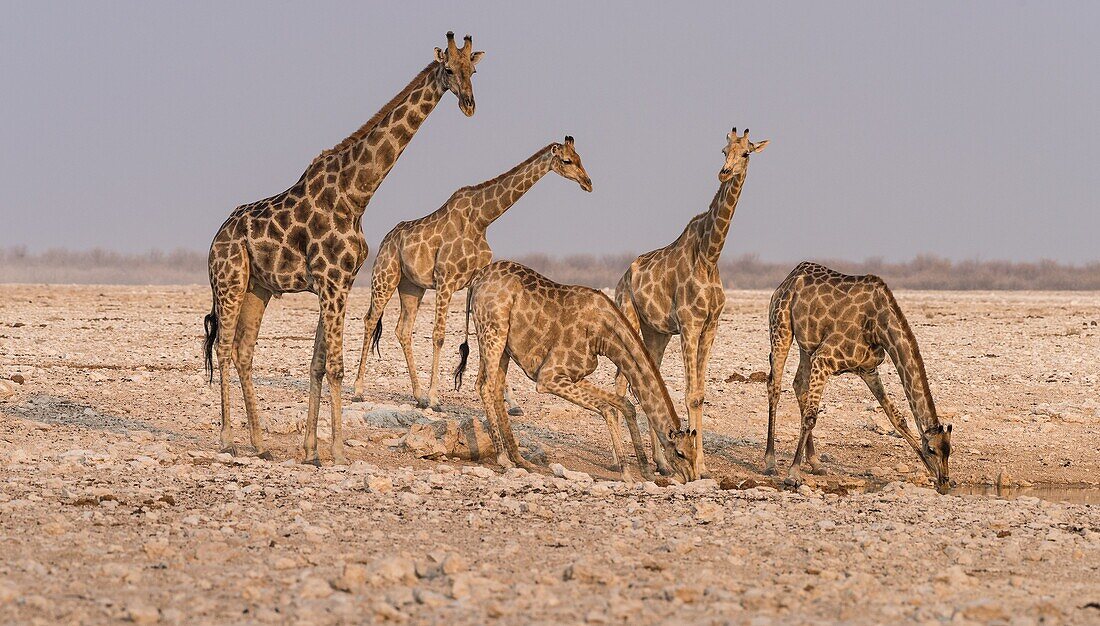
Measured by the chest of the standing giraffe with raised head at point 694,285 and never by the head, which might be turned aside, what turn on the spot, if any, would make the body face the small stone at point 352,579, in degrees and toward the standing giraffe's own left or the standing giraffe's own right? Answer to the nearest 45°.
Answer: approximately 45° to the standing giraffe's own right

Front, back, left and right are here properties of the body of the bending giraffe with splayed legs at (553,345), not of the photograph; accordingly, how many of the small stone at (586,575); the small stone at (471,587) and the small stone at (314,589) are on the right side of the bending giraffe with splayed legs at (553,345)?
3

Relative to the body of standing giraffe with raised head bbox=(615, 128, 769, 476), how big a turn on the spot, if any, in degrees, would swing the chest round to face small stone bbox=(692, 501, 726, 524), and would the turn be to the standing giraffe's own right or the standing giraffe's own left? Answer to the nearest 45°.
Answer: approximately 45° to the standing giraffe's own right

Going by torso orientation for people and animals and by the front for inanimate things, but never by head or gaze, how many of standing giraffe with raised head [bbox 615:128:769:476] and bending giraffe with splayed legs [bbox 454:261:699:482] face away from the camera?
0

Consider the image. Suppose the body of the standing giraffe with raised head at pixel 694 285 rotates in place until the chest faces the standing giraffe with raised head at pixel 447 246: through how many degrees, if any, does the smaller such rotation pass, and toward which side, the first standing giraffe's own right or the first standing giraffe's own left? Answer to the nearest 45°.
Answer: approximately 180°

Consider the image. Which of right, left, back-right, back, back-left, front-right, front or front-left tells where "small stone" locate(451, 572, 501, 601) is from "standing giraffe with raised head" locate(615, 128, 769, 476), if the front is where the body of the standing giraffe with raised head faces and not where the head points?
front-right

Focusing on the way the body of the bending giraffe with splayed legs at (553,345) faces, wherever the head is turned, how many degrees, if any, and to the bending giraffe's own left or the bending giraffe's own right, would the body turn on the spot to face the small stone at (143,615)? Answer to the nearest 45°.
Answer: approximately 90° to the bending giraffe's own right

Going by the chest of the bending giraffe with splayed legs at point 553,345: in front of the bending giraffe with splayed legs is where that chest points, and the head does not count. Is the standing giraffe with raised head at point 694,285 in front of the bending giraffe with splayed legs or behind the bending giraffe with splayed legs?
in front

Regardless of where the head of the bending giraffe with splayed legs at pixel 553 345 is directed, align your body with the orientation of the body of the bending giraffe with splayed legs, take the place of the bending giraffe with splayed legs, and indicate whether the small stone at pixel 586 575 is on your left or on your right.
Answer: on your right

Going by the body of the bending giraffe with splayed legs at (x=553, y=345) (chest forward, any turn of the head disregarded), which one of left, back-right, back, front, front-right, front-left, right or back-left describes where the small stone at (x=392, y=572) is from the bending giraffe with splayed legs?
right

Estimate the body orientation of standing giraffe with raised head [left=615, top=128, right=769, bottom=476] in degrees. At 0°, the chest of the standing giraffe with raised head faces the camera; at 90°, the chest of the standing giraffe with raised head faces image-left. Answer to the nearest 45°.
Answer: approximately 315°

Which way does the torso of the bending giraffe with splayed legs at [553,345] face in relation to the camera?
to the viewer's right
